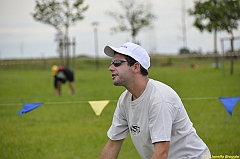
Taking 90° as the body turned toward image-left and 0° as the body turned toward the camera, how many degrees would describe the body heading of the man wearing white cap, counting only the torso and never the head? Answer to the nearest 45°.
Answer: approximately 45°

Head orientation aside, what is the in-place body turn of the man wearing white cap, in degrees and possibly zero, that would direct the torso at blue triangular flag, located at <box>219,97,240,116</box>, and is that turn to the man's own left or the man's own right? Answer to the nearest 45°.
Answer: approximately 135° to the man's own right

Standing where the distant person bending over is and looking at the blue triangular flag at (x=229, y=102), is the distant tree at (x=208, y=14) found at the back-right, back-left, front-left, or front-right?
back-left

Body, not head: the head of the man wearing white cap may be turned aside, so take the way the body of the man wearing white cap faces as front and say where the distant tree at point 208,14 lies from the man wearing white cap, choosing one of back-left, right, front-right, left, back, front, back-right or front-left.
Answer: back-right

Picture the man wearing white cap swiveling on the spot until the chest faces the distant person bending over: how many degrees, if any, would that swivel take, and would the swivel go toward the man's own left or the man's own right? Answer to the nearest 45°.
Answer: approximately 135° to the man's own right

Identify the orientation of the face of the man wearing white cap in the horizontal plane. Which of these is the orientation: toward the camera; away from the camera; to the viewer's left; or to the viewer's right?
to the viewer's left
